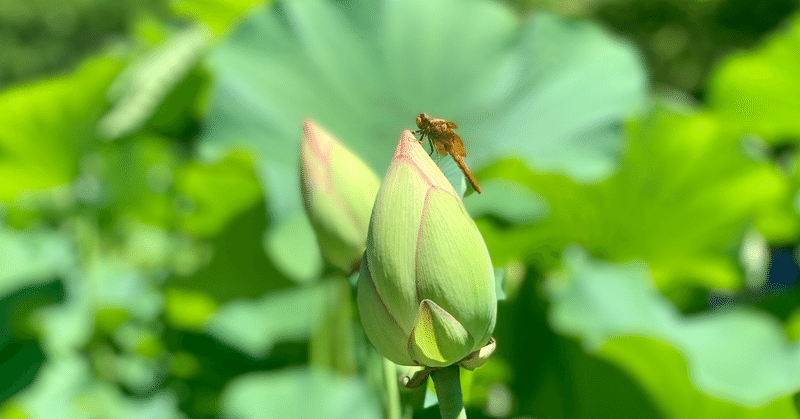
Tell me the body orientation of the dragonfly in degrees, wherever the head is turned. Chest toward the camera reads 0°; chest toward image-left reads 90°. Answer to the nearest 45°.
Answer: approximately 90°

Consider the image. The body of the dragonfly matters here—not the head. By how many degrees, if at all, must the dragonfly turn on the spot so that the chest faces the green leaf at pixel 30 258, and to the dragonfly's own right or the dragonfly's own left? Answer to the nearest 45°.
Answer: approximately 45° to the dragonfly's own right
